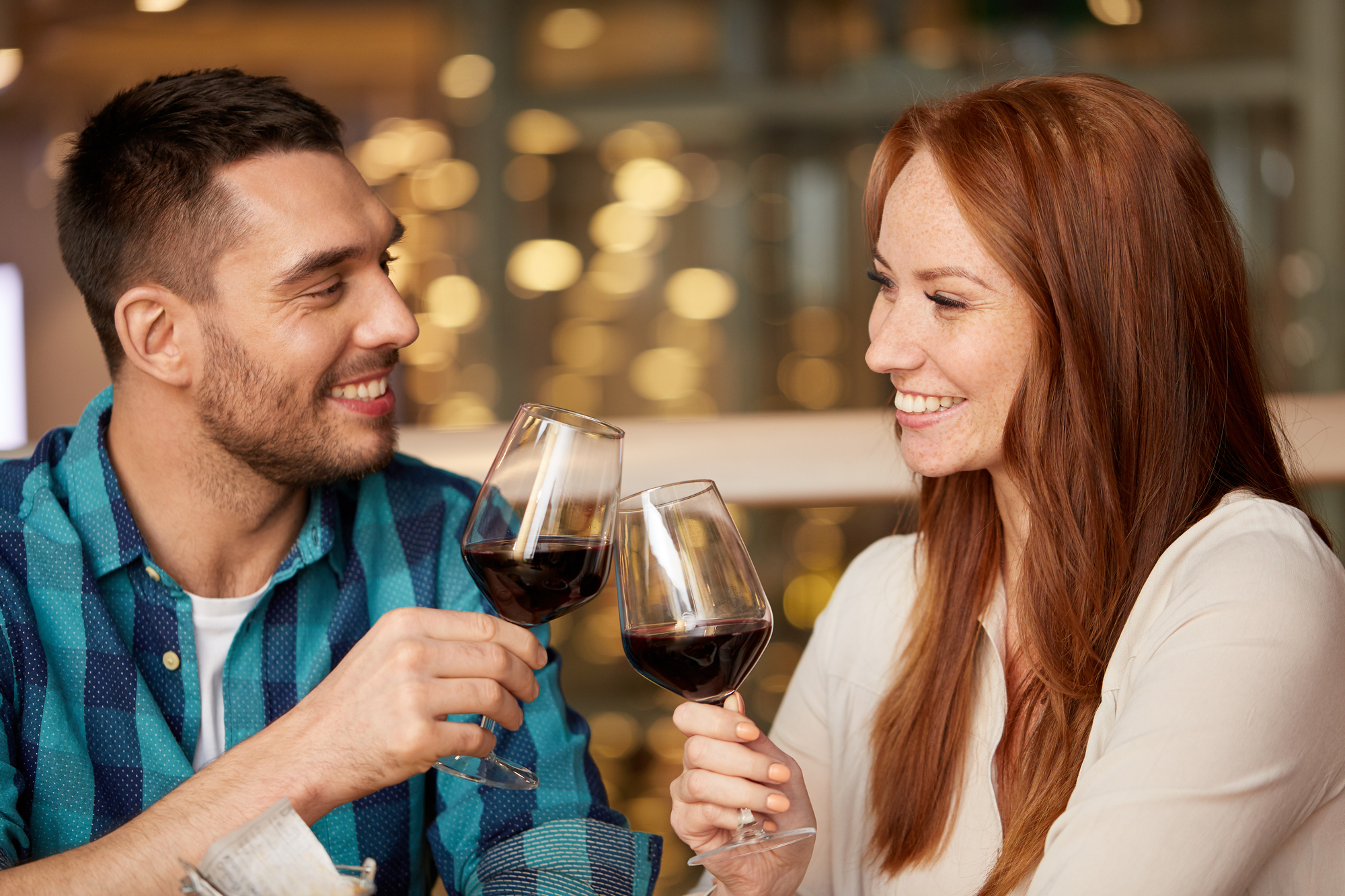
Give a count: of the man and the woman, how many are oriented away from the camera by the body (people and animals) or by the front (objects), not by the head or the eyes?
0

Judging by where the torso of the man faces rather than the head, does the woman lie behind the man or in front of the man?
in front

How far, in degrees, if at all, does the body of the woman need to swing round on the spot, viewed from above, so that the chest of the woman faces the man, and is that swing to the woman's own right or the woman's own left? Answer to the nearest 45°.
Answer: approximately 45° to the woman's own right

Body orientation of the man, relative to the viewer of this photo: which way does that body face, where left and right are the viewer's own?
facing the viewer and to the right of the viewer

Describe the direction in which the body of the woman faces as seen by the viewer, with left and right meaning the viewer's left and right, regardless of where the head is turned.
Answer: facing the viewer and to the left of the viewer

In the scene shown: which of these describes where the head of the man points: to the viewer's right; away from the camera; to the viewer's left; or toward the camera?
to the viewer's right
